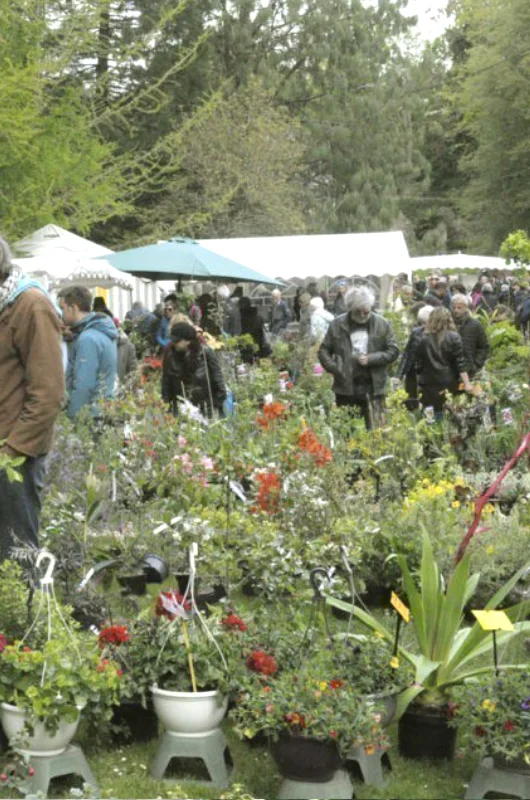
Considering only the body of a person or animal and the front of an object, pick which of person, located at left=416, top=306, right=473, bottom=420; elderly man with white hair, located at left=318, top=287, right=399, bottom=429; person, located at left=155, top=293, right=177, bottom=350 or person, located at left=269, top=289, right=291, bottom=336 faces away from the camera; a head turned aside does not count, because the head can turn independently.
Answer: person, located at left=416, top=306, right=473, bottom=420

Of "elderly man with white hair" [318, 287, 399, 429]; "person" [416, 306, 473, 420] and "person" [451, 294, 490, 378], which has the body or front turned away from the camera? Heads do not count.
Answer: "person" [416, 306, 473, 420]

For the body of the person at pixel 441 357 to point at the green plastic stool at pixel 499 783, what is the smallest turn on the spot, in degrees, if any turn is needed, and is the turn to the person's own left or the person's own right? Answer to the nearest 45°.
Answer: approximately 180°

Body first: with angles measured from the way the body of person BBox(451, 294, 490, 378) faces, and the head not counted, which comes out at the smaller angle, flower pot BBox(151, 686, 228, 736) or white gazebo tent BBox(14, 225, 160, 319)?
the flower pot

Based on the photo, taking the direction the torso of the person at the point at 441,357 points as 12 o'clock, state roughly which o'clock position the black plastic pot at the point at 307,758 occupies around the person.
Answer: The black plastic pot is roughly at 6 o'clock from the person.

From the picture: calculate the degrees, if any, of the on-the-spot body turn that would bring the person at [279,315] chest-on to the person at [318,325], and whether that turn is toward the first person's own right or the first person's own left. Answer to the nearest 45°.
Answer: approximately 90° to the first person's own left

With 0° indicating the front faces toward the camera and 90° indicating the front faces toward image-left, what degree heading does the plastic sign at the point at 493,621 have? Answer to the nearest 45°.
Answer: approximately 0°

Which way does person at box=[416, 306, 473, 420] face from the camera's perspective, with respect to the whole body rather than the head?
away from the camera

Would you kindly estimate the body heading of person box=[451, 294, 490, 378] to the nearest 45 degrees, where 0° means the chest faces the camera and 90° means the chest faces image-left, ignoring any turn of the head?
approximately 45°

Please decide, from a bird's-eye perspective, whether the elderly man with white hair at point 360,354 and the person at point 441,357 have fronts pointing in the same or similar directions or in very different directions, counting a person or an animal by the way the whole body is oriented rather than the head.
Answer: very different directions

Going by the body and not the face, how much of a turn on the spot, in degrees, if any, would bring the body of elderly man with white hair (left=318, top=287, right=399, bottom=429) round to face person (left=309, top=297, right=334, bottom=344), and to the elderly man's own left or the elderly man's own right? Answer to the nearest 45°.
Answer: approximately 180°
